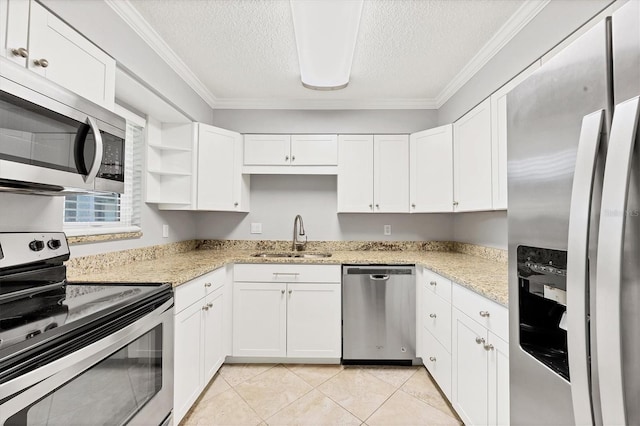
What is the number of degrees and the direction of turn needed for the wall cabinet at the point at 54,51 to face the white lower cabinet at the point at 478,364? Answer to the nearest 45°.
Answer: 0° — it already faces it

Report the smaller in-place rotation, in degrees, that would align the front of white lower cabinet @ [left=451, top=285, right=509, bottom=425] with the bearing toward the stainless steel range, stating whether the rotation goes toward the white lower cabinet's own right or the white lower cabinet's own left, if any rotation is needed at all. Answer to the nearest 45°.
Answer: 0° — it already faces it

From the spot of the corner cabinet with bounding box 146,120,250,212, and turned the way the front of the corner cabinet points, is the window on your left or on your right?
on your right

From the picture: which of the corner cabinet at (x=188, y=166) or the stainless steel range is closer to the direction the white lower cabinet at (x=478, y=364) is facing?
the stainless steel range

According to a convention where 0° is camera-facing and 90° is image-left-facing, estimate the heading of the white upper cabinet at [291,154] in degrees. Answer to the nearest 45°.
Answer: approximately 0°

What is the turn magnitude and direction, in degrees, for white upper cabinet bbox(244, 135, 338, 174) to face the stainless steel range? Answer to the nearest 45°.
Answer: approximately 45° to its right
